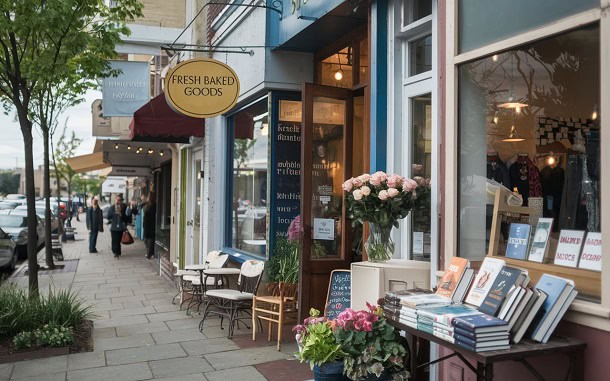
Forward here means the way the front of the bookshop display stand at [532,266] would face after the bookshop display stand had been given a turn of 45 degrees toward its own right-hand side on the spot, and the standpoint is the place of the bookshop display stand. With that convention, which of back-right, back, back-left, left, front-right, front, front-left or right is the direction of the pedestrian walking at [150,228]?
front-right

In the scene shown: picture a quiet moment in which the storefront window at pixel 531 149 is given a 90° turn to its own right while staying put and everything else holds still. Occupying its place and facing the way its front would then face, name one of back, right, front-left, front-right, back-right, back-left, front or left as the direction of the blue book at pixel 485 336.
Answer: back-left

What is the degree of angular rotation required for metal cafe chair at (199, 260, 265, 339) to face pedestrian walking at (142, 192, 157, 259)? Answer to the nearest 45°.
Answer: approximately 135° to its right

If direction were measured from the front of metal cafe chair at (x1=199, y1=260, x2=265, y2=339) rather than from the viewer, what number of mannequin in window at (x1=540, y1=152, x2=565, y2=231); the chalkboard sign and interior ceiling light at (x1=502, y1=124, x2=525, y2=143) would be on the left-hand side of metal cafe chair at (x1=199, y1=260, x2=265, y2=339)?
3

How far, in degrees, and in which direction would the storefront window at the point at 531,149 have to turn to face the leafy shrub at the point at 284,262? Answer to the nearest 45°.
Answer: approximately 90° to its right

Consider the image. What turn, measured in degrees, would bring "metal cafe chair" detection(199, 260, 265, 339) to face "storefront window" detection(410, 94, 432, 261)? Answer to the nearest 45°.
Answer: approximately 90° to its left

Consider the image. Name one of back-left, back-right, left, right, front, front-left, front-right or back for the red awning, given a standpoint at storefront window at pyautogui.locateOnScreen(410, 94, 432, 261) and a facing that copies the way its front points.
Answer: right

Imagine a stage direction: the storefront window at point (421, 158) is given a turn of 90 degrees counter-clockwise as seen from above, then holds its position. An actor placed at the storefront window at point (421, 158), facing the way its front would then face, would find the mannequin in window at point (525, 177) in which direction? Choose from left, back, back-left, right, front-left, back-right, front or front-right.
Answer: front

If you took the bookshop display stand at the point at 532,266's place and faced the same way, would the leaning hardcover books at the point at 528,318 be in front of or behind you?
in front

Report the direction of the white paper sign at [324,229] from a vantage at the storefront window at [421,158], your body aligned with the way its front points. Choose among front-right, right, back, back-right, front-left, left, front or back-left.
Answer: right
